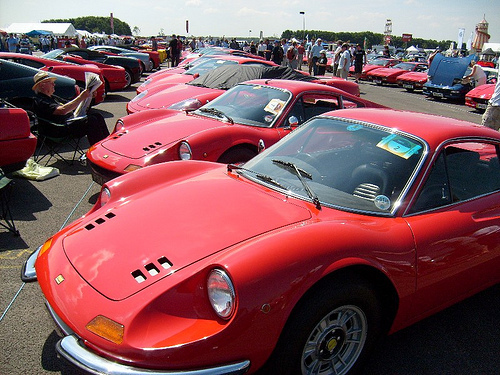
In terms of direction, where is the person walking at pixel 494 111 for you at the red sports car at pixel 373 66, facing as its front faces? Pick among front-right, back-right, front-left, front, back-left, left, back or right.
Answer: front-left

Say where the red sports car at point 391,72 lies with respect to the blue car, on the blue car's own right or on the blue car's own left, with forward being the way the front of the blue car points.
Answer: on the blue car's own right

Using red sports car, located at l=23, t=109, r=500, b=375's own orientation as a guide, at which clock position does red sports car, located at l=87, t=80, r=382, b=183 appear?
red sports car, located at l=87, t=80, r=382, b=183 is roughly at 4 o'clock from red sports car, located at l=23, t=109, r=500, b=375.

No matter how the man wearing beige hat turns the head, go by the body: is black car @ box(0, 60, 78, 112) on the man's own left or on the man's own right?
on the man's own left

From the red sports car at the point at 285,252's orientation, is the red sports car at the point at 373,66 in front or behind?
behind

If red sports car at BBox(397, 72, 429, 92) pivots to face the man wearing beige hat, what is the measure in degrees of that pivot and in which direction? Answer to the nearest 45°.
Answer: approximately 45° to its left

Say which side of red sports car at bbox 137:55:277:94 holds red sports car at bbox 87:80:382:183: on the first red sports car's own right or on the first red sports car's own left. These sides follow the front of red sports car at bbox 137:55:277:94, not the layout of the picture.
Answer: on the first red sports car's own left

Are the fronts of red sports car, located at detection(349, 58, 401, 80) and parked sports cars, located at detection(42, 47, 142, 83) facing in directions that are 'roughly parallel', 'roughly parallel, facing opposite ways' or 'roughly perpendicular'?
roughly parallel

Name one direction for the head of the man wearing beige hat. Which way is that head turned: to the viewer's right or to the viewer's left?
to the viewer's right

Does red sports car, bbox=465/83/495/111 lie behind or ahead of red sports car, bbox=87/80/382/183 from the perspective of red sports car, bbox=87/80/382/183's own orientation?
behind

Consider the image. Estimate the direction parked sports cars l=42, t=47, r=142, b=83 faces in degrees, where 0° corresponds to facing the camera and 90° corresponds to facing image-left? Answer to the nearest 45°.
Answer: approximately 90°

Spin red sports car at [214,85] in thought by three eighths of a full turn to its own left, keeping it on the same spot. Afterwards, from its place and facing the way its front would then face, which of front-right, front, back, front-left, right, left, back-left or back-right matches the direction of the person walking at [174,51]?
left

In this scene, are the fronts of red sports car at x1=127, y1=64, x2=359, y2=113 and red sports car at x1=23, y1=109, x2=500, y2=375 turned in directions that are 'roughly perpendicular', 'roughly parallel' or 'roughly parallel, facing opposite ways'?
roughly parallel

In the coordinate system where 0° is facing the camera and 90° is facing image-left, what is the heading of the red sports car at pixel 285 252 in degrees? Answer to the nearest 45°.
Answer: approximately 45°

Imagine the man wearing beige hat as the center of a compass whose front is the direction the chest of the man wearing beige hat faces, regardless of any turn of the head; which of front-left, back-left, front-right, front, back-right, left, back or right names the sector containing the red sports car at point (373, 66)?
front-left

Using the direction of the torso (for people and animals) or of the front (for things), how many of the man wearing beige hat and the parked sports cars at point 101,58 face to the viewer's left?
1
